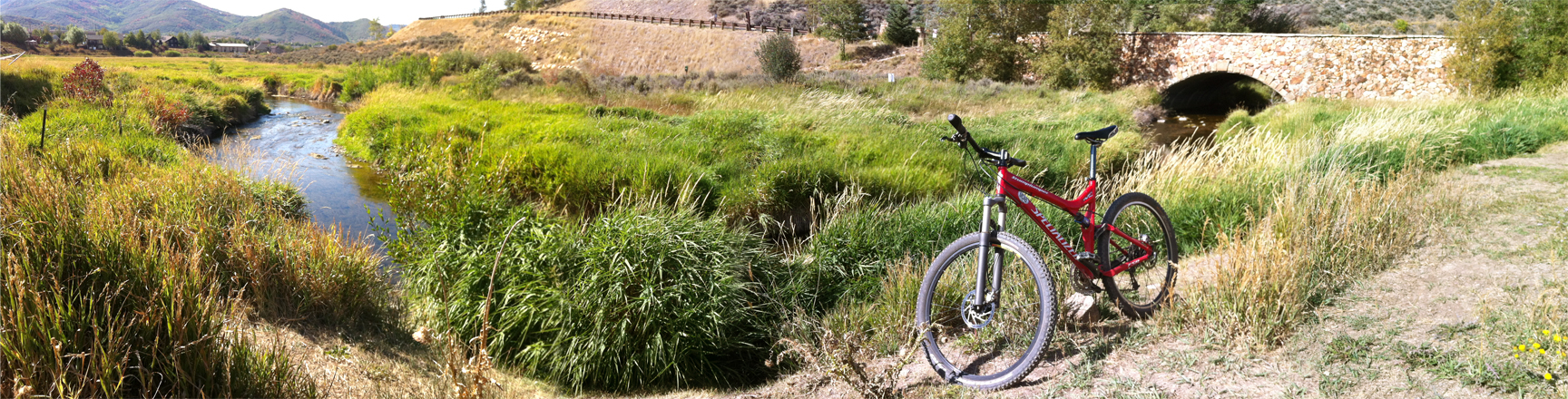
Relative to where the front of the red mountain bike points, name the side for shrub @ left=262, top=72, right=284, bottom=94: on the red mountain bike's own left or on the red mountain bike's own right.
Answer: on the red mountain bike's own right

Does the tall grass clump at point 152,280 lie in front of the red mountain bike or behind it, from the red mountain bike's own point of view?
in front

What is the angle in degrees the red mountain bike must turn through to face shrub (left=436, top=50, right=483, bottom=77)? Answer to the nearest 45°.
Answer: approximately 90° to its right

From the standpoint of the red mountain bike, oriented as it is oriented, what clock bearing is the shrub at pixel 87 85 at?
The shrub is roughly at 2 o'clock from the red mountain bike.

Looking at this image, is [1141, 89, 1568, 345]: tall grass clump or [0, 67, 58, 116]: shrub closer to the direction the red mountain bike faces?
the shrub

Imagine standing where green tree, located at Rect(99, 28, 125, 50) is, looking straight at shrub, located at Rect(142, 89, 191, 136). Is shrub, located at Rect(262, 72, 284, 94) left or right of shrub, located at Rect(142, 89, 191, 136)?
left

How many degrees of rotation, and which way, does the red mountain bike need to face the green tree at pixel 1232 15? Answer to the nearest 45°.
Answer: approximately 135° to its right

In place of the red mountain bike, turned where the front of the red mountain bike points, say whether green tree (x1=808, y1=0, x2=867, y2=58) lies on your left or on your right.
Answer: on your right

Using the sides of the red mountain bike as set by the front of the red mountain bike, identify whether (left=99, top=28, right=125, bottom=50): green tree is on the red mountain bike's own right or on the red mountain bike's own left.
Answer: on the red mountain bike's own right

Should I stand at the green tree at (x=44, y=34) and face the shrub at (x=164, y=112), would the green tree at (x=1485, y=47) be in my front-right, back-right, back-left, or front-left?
front-left

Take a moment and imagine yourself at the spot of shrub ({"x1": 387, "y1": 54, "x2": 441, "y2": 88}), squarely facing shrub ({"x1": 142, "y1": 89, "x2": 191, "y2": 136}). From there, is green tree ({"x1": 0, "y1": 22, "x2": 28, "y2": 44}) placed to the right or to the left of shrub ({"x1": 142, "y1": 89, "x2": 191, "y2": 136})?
right

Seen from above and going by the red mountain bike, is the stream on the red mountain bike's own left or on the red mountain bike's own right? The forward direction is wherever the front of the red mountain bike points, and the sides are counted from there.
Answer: on the red mountain bike's own right

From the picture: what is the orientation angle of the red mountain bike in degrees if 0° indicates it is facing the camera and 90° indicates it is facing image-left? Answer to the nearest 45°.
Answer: approximately 45°

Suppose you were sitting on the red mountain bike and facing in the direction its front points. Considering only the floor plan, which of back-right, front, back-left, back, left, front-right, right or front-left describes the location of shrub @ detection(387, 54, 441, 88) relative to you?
right

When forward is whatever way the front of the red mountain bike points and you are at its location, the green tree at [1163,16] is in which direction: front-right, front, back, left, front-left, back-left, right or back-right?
back-right
